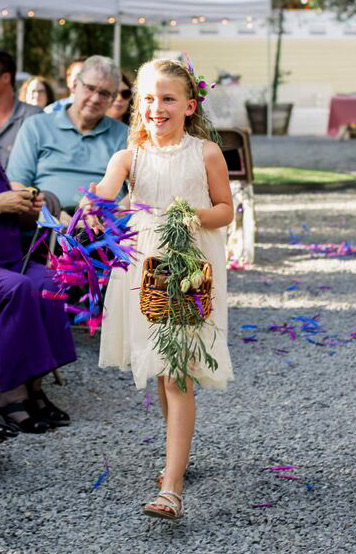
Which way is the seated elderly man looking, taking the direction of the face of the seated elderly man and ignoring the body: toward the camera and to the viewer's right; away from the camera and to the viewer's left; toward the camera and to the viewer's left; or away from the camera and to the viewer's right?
toward the camera and to the viewer's right

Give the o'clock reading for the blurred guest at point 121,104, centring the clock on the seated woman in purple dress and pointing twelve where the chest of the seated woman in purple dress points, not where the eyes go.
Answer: The blurred guest is roughly at 8 o'clock from the seated woman in purple dress.

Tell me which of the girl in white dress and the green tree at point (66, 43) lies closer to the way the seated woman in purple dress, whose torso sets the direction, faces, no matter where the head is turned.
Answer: the girl in white dress

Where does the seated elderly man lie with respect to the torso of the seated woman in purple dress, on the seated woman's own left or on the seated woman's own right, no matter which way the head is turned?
on the seated woman's own left

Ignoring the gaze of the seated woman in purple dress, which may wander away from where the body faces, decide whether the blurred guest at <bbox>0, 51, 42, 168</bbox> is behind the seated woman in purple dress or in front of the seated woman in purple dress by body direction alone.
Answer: behind

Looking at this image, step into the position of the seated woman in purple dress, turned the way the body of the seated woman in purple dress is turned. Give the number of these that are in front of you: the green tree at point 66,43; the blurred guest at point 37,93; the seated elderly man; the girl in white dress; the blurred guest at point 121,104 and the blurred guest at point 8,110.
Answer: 1

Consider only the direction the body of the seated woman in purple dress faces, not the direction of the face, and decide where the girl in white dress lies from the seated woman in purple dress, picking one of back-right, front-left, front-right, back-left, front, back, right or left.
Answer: front

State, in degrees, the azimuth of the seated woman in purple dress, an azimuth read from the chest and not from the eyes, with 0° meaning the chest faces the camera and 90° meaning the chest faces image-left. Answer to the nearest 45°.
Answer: approximately 315°

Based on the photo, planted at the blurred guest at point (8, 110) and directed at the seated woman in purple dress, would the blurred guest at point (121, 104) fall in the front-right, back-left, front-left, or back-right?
back-left

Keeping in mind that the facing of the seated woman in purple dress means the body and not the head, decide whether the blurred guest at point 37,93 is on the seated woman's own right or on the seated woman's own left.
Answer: on the seated woman's own left

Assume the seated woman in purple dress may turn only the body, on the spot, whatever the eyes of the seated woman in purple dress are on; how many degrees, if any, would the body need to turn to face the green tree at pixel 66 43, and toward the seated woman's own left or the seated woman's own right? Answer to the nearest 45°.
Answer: approximately 135° to the seated woman's own left

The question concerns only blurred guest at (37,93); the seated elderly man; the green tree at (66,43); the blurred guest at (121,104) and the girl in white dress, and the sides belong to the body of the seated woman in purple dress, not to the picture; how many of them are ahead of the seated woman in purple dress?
1
